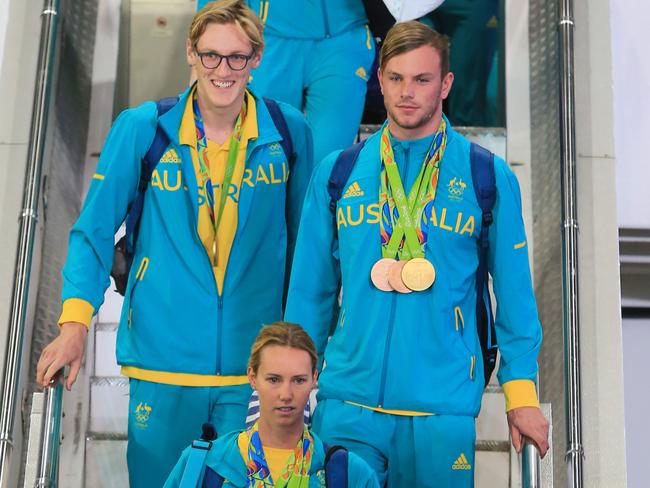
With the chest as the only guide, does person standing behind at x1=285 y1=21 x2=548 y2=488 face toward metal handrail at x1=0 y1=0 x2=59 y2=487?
no

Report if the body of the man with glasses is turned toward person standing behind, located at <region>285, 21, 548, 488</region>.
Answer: no

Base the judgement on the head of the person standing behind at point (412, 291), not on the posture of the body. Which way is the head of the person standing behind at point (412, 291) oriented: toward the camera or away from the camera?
toward the camera

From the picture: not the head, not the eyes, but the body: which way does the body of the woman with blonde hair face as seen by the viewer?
toward the camera

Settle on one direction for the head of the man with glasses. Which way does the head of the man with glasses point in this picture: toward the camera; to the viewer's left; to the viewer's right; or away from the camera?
toward the camera

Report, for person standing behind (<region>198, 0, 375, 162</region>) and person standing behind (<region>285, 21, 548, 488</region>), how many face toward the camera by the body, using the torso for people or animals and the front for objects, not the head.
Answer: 2

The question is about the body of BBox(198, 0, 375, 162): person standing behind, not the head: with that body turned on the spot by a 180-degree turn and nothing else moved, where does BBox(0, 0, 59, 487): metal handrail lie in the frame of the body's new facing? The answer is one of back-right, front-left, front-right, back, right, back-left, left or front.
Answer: left

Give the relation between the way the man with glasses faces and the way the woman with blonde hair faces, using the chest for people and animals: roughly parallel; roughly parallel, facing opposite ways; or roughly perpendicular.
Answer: roughly parallel

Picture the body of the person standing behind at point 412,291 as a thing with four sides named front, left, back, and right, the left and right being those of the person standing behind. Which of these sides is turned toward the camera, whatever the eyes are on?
front

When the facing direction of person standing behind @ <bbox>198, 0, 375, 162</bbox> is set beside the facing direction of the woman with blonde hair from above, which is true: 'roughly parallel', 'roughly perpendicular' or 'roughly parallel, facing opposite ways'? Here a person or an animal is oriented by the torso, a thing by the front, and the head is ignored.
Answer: roughly parallel

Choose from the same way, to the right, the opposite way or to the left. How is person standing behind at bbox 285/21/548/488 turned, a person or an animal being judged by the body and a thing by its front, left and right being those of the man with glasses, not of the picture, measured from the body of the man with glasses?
the same way

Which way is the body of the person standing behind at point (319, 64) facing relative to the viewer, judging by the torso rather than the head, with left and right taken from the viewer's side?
facing the viewer

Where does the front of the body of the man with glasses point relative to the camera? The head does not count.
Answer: toward the camera
